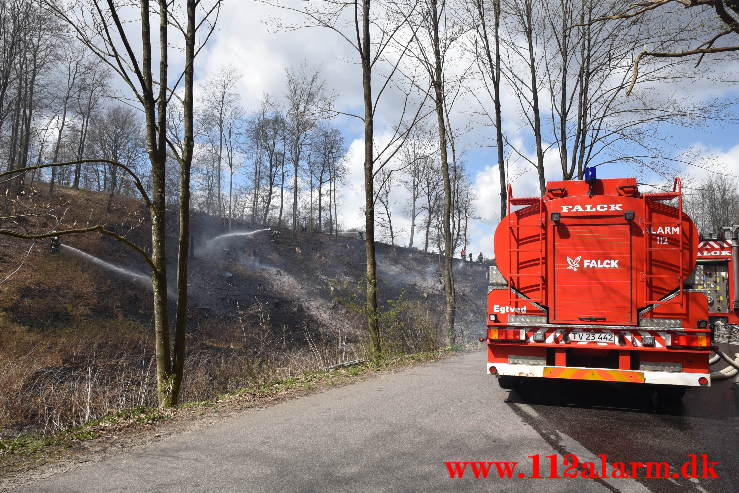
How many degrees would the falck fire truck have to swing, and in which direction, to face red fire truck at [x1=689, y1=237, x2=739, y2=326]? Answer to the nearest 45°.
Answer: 0° — it already faces it

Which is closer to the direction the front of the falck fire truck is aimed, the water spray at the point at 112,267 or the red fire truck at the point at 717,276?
the red fire truck

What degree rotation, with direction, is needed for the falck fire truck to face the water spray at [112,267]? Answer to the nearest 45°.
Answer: approximately 45° to its left

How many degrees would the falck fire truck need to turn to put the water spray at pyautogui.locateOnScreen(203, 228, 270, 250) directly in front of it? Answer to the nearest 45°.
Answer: approximately 45° to its left

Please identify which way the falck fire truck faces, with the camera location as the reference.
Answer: facing away from the viewer
